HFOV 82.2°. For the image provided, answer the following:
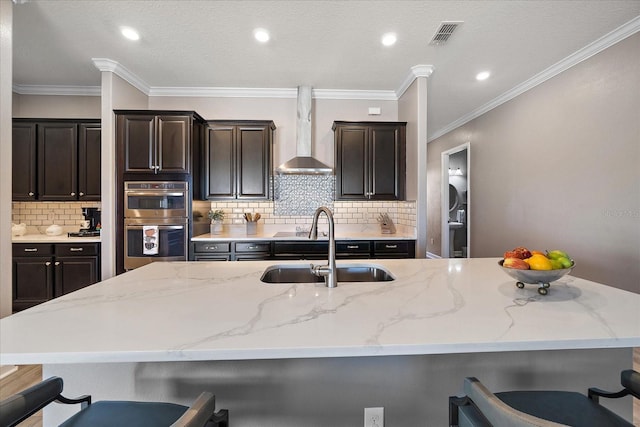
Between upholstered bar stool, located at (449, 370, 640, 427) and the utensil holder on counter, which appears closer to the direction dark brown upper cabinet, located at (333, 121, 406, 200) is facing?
the upholstered bar stool

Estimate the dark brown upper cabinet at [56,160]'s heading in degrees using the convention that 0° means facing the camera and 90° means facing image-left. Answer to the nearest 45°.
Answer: approximately 0°

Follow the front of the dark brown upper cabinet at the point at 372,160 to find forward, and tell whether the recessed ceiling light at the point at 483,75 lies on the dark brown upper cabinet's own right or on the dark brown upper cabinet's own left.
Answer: on the dark brown upper cabinet's own left

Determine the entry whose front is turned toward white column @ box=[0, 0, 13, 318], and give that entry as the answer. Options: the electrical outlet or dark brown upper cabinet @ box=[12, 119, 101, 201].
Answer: the dark brown upper cabinet

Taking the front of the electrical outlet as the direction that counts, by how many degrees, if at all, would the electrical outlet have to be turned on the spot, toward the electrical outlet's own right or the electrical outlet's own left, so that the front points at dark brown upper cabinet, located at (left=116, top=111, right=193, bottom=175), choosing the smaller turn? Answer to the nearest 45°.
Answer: approximately 135° to the electrical outlet's own right

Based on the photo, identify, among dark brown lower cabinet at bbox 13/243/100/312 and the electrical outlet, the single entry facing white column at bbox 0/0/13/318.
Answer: the dark brown lower cabinet
